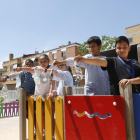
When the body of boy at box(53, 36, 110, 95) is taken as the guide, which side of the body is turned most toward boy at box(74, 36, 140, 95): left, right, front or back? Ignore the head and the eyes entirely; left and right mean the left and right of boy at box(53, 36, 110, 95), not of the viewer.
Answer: left

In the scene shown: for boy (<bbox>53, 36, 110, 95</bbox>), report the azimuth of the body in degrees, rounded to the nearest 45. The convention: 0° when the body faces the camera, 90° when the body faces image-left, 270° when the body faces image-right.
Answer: approximately 45°
